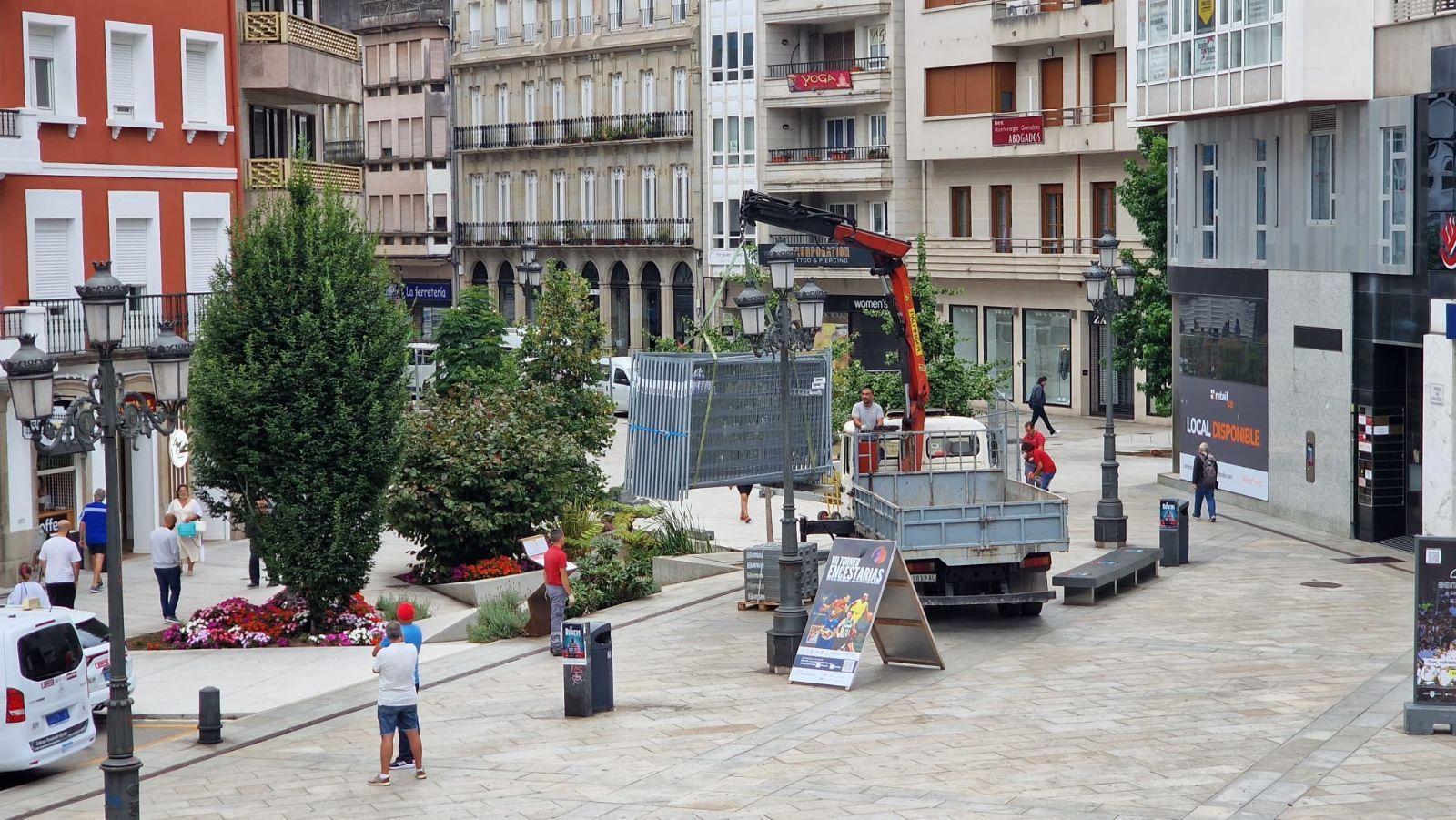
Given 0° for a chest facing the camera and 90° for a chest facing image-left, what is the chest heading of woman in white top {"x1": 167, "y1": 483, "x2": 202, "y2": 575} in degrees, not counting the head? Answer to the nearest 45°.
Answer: approximately 0°

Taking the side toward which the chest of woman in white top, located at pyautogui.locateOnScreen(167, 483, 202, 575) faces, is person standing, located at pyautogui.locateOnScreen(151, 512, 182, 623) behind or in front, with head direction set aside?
in front

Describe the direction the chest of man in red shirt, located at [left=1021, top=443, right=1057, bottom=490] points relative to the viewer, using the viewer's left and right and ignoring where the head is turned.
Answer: facing to the left of the viewer

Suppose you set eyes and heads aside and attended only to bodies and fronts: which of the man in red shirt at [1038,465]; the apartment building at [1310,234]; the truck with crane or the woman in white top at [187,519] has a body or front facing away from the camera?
the truck with crane

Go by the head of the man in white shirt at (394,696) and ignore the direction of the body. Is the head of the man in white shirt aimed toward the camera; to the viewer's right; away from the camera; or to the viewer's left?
away from the camera

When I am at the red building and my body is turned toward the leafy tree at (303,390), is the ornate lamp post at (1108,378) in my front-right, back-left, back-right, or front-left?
front-left

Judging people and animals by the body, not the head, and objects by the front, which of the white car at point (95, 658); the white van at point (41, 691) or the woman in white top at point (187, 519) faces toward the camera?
the woman in white top

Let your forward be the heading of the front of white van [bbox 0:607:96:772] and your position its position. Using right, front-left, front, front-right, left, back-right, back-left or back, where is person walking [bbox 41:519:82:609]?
front-right

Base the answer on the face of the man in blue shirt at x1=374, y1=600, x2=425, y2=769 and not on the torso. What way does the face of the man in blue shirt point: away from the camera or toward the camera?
away from the camera

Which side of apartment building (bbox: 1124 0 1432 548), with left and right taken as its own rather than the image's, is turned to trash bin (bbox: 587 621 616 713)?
front

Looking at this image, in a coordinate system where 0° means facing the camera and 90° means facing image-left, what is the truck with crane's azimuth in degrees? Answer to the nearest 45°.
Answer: approximately 180°
